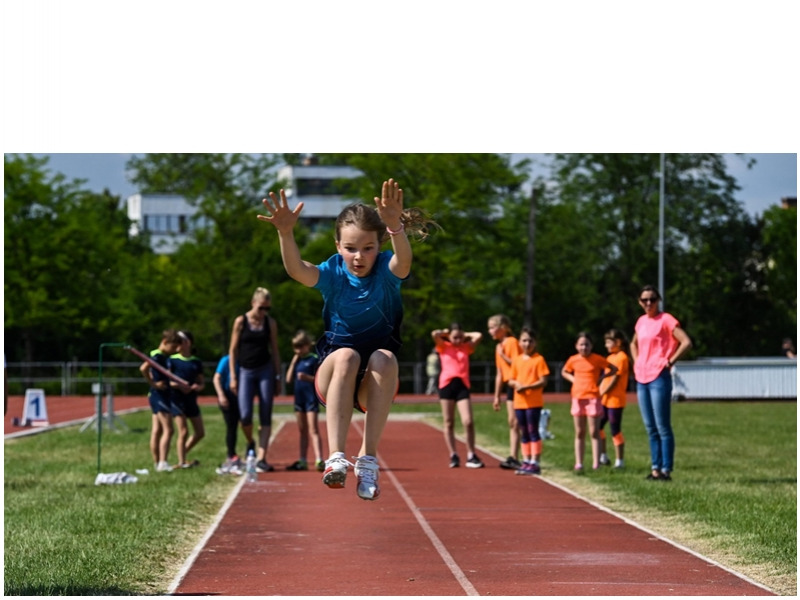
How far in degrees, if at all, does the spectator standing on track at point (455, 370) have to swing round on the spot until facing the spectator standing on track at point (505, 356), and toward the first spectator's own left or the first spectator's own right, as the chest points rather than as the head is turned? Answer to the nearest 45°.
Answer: approximately 90° to the first spectator's own left

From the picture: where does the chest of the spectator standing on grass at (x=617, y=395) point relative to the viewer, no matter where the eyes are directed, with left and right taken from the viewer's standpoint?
facing the viewer and to the left of the viewer

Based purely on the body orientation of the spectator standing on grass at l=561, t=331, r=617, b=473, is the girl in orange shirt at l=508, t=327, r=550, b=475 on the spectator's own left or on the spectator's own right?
on the spectator's own right

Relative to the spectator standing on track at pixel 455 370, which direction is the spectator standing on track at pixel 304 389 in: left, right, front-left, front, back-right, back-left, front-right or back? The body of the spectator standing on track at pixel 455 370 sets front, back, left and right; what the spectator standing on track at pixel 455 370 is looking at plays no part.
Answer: right

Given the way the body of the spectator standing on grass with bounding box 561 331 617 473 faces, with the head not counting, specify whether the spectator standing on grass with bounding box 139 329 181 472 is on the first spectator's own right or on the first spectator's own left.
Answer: on the first spectator's own right

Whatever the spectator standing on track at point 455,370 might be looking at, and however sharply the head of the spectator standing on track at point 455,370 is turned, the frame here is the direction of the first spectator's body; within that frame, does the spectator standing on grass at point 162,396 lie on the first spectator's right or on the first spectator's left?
on the first spectator's right

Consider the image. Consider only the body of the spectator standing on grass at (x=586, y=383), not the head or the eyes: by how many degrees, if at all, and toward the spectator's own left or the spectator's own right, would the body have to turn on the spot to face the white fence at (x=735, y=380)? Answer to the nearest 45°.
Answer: approximately 180°

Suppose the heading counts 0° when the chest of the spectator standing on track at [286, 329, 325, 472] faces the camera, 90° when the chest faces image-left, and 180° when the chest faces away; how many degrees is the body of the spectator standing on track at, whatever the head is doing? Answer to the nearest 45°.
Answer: approximately 45°

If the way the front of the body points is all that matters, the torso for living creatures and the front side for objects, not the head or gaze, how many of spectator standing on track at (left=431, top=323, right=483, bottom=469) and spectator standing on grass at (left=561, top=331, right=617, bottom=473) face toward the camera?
2

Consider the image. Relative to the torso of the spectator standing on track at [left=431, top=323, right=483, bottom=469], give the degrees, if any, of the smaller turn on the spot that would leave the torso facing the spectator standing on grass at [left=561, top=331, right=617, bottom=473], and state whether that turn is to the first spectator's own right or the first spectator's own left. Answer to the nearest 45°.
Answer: approximately 90° to the first spectator's own left

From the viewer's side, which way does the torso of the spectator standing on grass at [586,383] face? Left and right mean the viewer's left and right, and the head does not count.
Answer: facing the viewer
